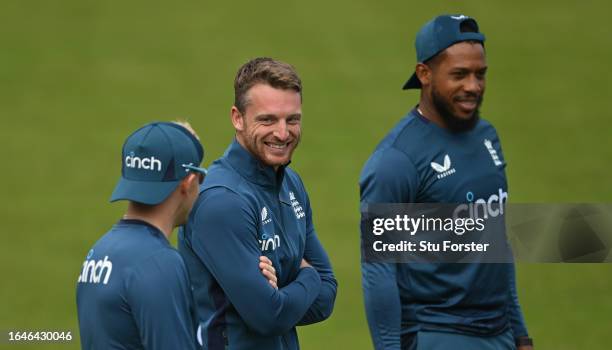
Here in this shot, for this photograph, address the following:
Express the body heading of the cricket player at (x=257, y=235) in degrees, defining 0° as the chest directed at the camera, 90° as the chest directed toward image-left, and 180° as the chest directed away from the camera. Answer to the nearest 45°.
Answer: approximately 315°

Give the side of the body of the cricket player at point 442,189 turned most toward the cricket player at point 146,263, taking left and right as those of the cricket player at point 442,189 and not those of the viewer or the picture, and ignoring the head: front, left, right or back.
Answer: right

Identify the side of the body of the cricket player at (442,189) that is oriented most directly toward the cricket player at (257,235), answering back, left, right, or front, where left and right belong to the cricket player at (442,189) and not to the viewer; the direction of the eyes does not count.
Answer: right

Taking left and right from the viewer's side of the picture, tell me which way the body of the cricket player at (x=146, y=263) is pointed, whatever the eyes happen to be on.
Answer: facing away from the viewer and to the right of the viewer

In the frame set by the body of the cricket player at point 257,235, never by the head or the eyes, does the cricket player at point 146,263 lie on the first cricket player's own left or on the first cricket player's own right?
on the first cricket player's own right

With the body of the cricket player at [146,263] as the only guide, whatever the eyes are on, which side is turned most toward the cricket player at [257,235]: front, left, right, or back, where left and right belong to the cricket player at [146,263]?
front

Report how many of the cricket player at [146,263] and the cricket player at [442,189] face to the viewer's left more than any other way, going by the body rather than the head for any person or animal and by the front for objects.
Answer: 0

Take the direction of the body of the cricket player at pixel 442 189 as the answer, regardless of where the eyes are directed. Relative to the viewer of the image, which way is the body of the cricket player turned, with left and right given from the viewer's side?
facing the viewer and to the right of the viewer

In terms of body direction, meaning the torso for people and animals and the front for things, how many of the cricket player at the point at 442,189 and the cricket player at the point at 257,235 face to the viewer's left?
0

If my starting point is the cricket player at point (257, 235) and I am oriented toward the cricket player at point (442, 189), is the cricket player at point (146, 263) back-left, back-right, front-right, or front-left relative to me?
back-right
